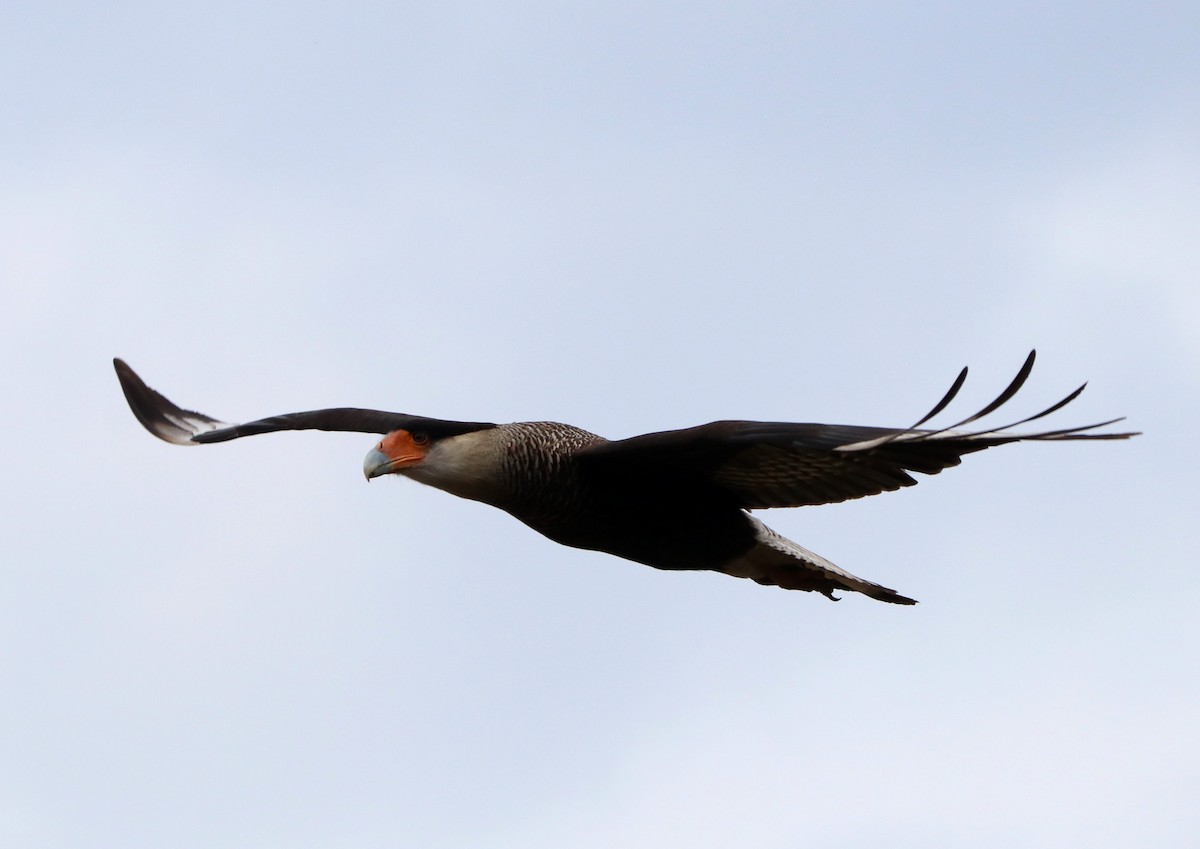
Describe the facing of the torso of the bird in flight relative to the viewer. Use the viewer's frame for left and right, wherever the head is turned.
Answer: facing the viewer and to the left of the viewer
